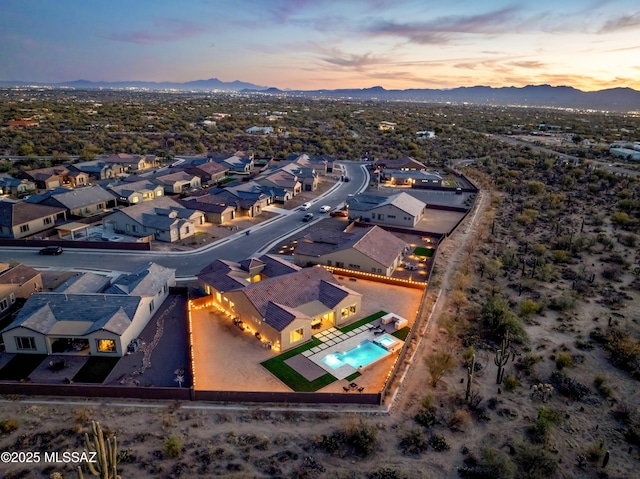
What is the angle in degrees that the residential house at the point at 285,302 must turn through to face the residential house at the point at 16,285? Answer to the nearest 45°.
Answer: approximately 45° to its left

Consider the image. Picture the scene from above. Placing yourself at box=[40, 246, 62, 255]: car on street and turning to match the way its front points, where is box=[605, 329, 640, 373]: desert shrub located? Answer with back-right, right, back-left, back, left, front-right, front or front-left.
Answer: back-left

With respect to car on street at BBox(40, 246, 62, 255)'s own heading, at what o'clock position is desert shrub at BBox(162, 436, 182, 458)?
The desert shrub is roughly at 9 o'clock from the car on street.

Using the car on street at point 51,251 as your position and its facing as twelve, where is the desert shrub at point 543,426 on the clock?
The desert shrub is roughly at 8 o'clock from the car on street.

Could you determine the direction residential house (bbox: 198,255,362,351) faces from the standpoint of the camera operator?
facing away from the viewer and to the left of the viewer

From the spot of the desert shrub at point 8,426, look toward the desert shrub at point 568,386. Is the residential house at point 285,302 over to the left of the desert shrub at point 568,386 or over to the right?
left

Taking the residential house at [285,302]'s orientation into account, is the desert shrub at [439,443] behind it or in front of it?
behind

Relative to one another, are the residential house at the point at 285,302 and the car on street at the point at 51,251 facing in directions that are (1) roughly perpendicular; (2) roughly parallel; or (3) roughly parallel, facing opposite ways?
roughly perpendicular

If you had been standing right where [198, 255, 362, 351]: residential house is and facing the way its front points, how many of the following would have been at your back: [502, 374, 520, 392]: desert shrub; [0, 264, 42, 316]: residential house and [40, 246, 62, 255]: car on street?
1

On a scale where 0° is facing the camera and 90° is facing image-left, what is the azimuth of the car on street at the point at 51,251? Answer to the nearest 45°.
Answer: approximately 90°

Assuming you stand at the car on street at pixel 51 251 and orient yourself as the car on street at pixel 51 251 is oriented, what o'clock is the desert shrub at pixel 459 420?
The desert shrub is roughly at 8 o'clock from the car on street.

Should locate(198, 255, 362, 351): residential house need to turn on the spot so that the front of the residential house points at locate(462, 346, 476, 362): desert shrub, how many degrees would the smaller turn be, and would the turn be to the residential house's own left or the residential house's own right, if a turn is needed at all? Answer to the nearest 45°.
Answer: approximately 180°

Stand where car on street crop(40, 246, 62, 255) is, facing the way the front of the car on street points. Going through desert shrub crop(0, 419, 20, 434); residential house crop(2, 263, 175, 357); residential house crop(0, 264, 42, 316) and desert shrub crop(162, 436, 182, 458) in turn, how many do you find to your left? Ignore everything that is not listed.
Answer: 4

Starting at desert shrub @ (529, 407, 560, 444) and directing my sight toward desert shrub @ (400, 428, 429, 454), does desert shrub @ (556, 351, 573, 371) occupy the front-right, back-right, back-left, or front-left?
back-right

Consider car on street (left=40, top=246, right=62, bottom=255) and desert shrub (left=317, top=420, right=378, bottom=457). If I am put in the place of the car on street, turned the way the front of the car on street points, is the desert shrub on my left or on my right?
on my left

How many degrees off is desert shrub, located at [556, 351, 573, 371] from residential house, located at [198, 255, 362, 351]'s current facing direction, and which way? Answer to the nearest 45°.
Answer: approximately 135° to its right

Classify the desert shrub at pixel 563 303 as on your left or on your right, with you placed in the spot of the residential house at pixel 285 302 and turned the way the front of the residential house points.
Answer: on your right
